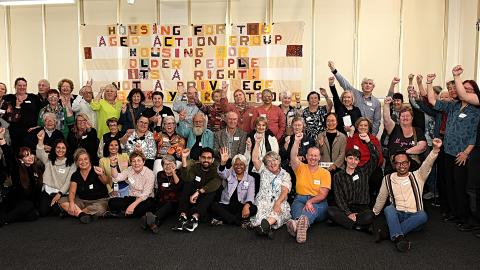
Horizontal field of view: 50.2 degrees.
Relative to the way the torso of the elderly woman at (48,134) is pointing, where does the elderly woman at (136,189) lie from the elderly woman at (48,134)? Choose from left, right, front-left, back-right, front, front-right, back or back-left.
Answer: front-left

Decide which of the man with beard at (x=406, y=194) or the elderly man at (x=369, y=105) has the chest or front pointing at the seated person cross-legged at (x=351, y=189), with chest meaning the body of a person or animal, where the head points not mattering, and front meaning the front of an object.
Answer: the elderly man

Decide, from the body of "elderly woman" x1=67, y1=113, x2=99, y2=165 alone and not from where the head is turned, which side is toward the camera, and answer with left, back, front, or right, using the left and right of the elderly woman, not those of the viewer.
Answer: front

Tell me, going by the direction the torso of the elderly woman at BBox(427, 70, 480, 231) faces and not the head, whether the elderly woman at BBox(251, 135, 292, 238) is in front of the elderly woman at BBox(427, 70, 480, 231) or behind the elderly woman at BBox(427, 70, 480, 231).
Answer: in front

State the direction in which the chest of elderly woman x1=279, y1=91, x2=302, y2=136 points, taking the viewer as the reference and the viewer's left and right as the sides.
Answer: facing the viewer

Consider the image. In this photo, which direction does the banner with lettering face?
toward the camera

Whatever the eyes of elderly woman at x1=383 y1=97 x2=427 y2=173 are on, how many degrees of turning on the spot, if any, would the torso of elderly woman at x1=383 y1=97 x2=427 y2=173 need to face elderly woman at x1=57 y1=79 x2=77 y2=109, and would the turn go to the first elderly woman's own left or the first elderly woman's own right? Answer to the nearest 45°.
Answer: approximately 90° to the first elderly woman's own right

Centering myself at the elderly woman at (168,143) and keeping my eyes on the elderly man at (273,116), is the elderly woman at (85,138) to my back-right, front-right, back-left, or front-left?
back-left

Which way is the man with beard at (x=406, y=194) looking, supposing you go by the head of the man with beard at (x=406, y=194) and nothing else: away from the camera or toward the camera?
toward the camera

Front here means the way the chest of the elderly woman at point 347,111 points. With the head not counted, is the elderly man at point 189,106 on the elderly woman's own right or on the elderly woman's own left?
on the elderly woman's own right

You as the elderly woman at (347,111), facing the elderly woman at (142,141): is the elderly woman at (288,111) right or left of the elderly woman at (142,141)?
right

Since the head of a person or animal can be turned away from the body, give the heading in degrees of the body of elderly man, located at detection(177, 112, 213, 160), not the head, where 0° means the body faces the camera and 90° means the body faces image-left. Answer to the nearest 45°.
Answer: approximately 0°

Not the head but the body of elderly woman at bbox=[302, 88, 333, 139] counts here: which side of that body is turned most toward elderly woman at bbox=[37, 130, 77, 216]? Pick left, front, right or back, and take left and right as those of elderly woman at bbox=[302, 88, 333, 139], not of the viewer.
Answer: right

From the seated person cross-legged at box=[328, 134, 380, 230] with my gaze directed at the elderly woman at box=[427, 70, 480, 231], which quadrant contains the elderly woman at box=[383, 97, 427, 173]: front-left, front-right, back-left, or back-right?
front-left

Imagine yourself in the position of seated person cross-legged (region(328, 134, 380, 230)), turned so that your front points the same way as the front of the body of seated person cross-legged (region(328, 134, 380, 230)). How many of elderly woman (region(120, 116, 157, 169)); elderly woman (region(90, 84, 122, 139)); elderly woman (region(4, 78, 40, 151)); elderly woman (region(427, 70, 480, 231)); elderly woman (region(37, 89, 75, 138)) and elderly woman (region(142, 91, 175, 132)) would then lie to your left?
1

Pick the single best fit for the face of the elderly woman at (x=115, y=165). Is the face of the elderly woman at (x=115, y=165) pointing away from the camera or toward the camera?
toward the camera

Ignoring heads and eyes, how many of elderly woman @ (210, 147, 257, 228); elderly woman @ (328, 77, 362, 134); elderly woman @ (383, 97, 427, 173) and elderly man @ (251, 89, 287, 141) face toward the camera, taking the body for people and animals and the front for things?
4
